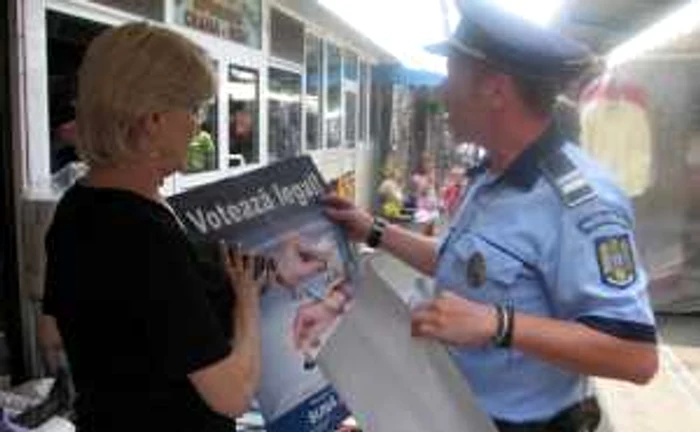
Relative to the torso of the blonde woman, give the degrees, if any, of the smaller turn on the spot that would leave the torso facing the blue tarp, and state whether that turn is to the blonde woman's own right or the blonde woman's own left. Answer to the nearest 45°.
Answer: approximately 45° to the blonde woman's own left

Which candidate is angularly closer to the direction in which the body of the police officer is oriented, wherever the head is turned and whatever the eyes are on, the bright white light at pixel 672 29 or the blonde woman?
the blonde woman

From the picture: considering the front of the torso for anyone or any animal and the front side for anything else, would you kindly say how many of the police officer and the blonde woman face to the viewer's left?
1

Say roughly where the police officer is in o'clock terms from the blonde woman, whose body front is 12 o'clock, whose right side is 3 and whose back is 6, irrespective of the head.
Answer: The police officer is roughly at 1 o'clock from the blonde woman.

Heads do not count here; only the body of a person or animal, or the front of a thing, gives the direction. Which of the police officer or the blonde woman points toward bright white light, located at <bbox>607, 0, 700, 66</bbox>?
the blonde woman

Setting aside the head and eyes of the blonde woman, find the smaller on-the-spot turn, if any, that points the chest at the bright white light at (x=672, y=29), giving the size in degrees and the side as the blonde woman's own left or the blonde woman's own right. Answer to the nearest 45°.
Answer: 0° — they already face it

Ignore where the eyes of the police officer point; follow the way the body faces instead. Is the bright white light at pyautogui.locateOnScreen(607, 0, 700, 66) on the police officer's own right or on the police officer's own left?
on the police officer's own right

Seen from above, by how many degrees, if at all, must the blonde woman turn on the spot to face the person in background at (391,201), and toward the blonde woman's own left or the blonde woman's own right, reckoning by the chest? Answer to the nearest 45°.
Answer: approximately 45° to the blonde woman's own left

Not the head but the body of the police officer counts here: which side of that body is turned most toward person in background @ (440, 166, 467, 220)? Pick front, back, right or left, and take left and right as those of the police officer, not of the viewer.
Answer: right

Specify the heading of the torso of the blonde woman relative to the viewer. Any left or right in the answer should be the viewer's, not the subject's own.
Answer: facing away from the viewer and to the right of the viewer

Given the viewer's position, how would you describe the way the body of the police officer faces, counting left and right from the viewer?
facing to the left of the viewer
